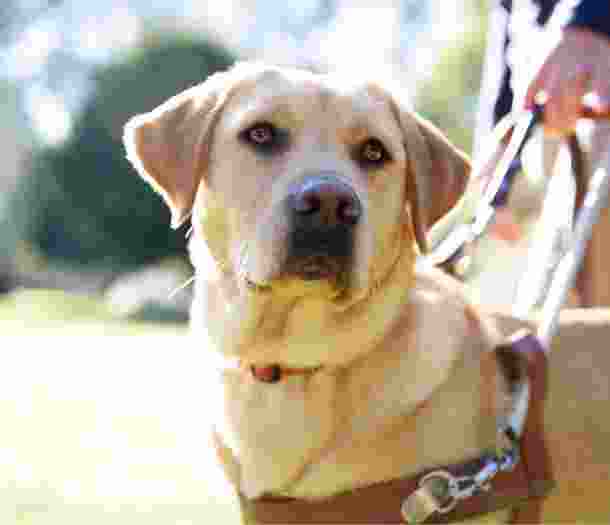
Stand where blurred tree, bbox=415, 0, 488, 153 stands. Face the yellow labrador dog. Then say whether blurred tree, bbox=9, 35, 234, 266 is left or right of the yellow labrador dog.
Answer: right

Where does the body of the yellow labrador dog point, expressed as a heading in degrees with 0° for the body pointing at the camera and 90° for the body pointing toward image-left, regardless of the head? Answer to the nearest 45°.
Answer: approximately 45°

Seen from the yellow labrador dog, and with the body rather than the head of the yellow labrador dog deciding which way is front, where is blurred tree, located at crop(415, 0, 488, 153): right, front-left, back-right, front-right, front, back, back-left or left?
back-right

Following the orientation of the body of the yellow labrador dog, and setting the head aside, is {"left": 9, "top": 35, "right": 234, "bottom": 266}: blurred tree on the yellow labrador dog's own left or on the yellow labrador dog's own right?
on the yellow labrador dog's own right
